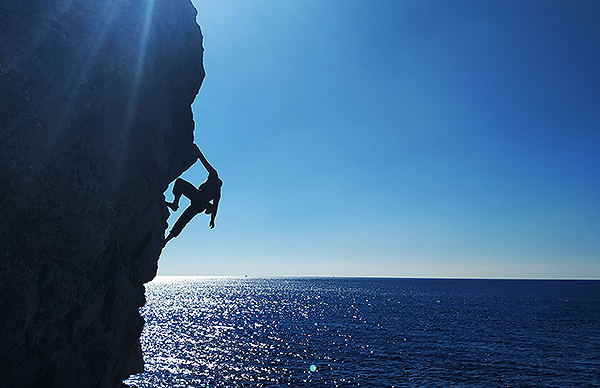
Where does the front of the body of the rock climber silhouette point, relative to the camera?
to the viewer's left
